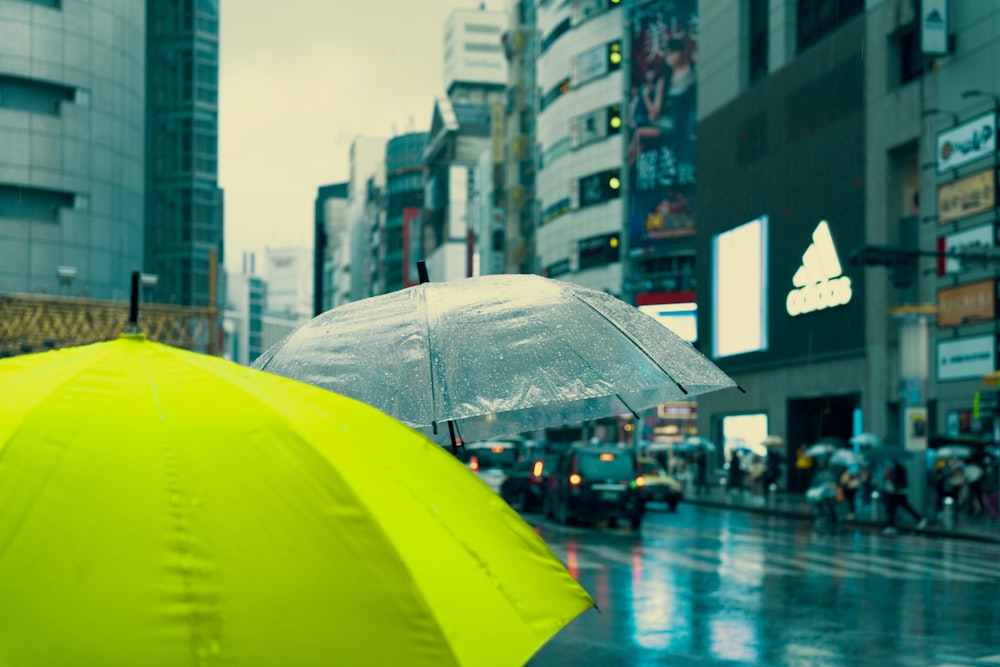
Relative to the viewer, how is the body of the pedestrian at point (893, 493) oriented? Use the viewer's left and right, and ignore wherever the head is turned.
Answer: facing to the left of the viewer

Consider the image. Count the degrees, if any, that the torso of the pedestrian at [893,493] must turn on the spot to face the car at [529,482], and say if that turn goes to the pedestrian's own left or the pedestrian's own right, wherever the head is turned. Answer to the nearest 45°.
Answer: approximately 45° to the pedestrian's own right

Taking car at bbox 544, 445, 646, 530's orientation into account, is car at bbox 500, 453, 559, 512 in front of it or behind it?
in front

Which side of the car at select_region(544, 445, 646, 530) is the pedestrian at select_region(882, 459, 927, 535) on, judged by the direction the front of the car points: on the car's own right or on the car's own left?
on the car's own right

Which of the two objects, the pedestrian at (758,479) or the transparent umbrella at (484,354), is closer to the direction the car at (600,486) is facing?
the pedestrian

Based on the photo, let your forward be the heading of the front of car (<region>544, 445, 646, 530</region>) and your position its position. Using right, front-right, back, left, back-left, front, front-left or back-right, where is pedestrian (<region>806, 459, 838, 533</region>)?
right

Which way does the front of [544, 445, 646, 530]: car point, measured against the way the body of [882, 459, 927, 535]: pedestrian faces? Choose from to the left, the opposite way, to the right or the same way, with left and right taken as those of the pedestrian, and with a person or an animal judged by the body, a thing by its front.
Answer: to the right

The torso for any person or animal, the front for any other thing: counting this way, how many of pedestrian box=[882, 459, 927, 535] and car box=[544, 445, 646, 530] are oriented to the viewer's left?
1

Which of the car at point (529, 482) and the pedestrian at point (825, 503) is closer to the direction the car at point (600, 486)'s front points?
the car

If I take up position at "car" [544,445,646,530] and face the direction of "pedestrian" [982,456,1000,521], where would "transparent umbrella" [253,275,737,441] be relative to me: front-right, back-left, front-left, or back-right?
back-right

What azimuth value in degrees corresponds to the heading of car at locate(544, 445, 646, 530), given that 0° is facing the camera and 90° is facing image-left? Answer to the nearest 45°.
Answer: approximately 180°

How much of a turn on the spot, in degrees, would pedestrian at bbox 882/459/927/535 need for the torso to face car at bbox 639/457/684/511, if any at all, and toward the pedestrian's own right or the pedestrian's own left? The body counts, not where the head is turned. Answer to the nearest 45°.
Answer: approximately 45° to the pedestrian's own right
